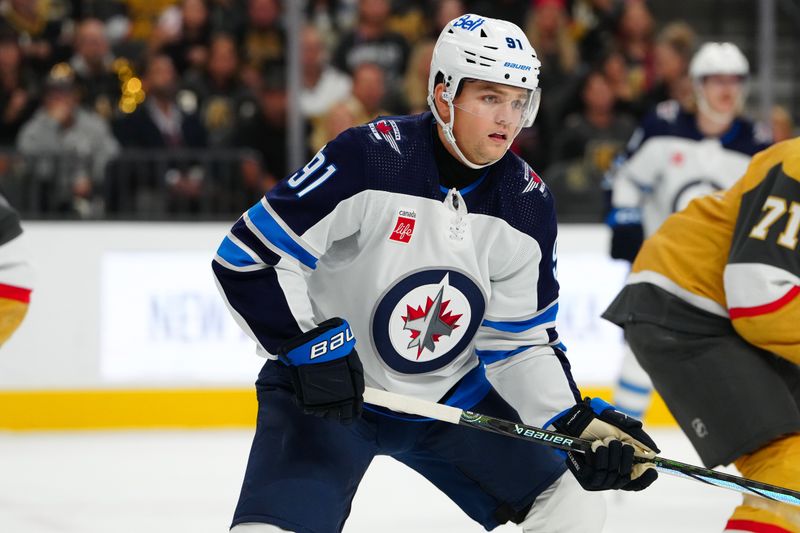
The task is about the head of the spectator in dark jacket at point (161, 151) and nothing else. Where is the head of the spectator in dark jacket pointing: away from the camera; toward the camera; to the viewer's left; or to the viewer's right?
toward the camera

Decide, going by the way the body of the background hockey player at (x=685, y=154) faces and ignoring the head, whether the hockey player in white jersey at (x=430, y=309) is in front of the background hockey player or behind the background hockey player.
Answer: in front

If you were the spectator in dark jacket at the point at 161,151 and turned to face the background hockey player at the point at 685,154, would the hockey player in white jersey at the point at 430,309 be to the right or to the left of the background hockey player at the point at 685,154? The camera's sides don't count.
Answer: right

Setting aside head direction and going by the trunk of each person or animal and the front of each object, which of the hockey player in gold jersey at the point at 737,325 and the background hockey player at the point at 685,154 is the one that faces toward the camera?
the background hockey player at the point at 685,154

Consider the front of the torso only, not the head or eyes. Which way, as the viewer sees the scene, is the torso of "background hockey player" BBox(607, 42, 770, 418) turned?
toward the camera

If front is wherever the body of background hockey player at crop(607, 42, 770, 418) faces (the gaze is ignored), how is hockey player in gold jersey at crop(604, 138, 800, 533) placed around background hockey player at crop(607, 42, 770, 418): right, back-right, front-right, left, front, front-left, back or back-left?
front

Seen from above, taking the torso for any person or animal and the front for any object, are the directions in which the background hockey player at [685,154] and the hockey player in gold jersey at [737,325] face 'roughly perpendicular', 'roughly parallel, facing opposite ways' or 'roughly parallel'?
roughly perpendicular

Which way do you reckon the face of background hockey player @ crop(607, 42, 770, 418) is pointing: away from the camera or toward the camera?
toward the camera

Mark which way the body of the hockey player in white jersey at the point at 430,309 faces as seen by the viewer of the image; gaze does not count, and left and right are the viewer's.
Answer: facing the viewer and to the right of the viewer

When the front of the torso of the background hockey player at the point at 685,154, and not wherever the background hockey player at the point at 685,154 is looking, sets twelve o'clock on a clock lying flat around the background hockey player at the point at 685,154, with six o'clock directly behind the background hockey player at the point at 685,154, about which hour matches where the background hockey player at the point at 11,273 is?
the background hockey player at the point at 11,273 is roughly at 1 o'clock from the background hockey player at the point at 685,154.

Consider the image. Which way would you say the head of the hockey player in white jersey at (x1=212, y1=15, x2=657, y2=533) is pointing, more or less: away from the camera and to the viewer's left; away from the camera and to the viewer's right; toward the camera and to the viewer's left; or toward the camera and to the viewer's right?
toward the camera and to the viewer's right
